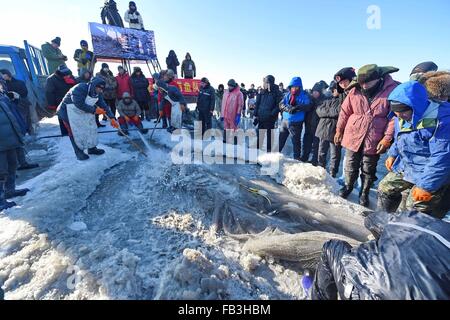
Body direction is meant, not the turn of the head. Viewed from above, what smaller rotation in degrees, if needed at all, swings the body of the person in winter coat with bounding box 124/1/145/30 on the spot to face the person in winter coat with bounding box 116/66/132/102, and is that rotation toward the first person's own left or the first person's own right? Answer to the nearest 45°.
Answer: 0° — they already face them

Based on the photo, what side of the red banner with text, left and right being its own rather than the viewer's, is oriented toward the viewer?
front

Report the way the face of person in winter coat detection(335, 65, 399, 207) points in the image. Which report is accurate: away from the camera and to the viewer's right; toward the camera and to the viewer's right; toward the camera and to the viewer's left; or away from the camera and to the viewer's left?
toward the camera and to the viewer's left

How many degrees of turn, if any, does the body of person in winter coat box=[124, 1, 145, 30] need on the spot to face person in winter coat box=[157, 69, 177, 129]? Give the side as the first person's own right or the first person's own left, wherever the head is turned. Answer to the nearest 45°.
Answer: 0° — they already face them

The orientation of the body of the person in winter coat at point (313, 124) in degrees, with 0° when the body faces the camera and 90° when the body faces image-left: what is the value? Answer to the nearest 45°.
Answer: approximately 45°

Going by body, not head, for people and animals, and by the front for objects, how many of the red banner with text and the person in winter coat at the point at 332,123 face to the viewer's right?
0

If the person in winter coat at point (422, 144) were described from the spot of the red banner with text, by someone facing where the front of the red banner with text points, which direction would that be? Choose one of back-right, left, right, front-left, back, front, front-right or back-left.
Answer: front

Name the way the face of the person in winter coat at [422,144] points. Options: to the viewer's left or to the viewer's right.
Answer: to the viewer's left

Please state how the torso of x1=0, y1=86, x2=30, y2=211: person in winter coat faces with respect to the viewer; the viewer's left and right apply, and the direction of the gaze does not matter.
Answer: facing to the right of the viewer

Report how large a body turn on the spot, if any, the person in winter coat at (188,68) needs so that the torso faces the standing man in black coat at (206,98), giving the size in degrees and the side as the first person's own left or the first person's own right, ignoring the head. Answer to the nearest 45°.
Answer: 0° — they already face them

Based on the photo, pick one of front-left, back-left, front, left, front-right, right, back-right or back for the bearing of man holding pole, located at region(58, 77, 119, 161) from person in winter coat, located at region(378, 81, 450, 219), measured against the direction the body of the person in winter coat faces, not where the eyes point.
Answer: front-right

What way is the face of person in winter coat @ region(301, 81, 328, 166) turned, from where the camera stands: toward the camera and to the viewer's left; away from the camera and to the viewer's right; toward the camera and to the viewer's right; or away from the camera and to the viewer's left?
toward the camera and to the viewer's left

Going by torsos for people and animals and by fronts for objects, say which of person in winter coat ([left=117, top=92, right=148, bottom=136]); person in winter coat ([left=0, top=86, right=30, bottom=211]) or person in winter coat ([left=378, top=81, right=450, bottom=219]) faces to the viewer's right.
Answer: person in winter coat ([left=0, top=86, right=30, bottom=211])

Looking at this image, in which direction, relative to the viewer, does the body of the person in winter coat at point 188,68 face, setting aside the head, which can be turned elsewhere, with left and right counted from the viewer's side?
facing the viewer

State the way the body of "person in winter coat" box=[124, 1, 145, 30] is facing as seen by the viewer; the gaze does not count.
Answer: toward the camera
